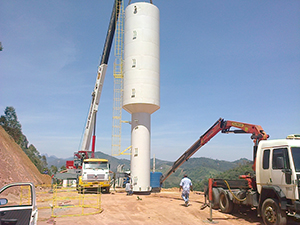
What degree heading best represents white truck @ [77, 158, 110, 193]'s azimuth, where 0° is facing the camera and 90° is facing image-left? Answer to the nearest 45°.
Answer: approximately 0°

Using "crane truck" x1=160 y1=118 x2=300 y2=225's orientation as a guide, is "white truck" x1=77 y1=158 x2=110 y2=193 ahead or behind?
behind

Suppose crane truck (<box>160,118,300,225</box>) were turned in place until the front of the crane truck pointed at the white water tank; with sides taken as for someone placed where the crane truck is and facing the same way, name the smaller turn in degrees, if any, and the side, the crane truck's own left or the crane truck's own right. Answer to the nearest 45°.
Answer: approximately 180°

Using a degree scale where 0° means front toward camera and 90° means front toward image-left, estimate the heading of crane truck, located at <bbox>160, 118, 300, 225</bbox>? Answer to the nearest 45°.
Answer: approximately 315°
